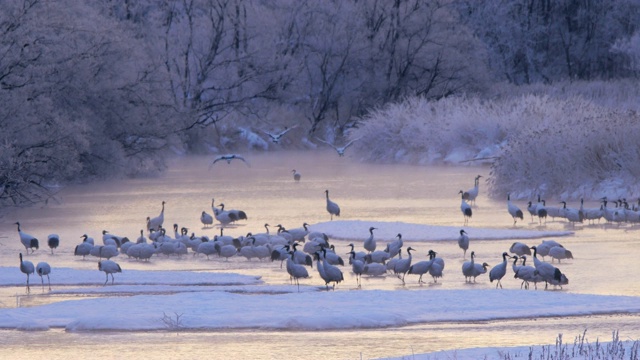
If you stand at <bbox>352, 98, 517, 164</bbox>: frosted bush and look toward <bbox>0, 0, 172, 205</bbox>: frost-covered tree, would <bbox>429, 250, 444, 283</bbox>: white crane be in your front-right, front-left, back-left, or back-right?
front-left

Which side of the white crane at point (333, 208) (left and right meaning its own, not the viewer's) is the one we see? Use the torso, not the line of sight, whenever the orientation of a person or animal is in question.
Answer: left

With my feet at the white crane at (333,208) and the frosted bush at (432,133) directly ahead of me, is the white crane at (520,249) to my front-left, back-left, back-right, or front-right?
back-right

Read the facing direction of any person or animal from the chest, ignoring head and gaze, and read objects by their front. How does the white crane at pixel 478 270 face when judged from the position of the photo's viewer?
facing to the right of the viewer

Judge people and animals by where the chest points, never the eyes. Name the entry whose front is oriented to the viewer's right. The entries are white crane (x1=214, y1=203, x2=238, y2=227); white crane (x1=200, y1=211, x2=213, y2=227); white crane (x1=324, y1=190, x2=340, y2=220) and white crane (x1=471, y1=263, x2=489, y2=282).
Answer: white crane (x1=471, y1=263, x2=489, y2=282)

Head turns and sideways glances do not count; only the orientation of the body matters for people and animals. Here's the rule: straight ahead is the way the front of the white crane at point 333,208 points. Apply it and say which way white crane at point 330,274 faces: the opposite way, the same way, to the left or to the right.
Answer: the same way

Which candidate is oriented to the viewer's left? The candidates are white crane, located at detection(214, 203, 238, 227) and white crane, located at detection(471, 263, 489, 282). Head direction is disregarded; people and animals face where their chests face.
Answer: white crane, located at detection(214, 203, 238, 227)

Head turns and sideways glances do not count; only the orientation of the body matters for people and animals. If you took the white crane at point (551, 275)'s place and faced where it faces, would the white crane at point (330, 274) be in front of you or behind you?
in front

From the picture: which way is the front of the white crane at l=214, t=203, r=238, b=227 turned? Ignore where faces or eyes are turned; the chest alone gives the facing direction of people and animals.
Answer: to the viewer's left

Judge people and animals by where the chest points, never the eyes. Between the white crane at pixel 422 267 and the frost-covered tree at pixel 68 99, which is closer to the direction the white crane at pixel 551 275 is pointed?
the white crane

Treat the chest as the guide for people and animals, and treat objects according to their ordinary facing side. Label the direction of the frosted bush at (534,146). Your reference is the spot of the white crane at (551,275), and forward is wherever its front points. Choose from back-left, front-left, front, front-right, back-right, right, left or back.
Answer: right
